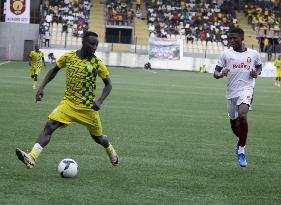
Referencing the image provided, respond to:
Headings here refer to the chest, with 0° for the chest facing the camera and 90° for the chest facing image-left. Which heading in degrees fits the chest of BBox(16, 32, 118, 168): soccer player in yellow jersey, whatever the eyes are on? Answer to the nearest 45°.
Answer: approximately 0°

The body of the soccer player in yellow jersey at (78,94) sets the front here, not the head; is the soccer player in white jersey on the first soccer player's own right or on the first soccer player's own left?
on the first soccer player's own left

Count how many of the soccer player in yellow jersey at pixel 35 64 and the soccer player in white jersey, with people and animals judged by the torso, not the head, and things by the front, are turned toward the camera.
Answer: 2

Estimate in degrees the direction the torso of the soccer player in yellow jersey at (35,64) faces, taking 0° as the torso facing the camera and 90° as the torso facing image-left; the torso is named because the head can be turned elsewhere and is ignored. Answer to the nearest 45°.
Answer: approximately 0°

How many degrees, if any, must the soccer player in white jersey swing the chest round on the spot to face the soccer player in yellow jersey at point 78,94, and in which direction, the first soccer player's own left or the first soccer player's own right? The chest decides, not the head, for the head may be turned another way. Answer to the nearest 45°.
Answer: approximately 45° to the first soccer player's own right

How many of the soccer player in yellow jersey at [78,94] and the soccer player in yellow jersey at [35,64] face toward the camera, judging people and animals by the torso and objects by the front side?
2

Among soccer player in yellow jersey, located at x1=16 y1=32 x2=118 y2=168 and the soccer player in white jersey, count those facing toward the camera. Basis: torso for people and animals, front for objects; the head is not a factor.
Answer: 2
